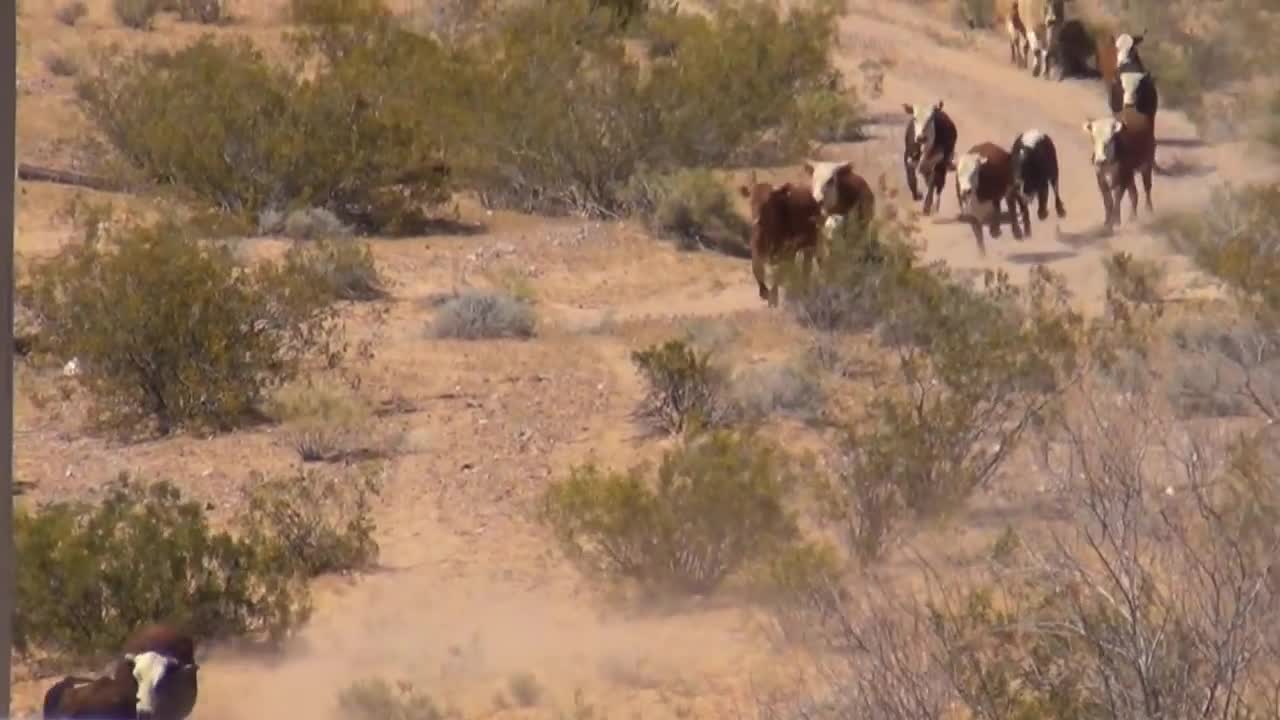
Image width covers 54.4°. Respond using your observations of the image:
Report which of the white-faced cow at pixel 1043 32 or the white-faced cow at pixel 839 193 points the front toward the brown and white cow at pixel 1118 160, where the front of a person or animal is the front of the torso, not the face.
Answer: the white-faced cow at pixel 1043 32

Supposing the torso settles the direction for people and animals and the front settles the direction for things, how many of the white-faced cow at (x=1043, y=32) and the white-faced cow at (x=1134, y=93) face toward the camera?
2

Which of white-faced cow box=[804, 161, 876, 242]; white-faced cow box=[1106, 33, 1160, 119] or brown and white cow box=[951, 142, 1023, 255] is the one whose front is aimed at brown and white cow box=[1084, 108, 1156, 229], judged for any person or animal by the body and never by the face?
white-faced cow box=[1106, 33, 1160, 119]

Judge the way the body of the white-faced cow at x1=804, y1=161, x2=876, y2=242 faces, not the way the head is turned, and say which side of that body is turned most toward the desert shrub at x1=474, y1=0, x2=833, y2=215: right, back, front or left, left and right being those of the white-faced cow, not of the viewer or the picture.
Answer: right

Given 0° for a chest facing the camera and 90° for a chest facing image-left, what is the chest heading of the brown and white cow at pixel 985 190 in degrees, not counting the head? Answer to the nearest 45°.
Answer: approximately 45°

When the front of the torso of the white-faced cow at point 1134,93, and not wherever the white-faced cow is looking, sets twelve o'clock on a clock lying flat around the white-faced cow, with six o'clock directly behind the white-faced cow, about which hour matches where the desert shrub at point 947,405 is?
The desert shrub is roughly at 12 o'clock from the white-faced cow.

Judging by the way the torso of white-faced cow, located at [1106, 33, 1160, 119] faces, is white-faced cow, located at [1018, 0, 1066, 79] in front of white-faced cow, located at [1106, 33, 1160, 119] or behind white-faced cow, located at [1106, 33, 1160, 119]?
behind

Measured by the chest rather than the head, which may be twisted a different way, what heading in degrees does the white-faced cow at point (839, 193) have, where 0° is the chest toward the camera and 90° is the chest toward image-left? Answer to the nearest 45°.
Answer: approximately 45°
